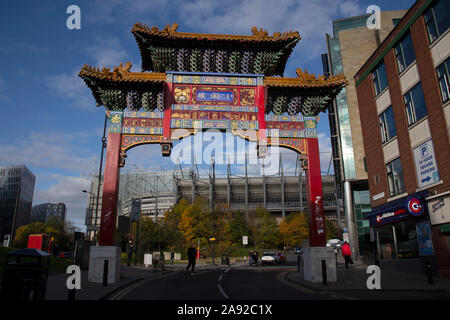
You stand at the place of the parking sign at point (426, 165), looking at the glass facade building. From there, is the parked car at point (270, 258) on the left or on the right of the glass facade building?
left

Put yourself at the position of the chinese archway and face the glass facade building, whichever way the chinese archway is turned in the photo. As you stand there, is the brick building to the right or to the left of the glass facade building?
right

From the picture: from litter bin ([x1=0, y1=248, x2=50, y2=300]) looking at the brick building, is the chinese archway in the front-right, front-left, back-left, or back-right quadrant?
front-left

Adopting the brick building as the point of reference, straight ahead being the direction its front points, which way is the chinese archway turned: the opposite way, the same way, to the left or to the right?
to the left

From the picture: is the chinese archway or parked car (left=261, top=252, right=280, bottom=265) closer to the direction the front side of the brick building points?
the chinese archway

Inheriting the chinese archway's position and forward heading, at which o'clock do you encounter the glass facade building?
The glass facade building is roughly at 7 o'clock from the chinese archway.

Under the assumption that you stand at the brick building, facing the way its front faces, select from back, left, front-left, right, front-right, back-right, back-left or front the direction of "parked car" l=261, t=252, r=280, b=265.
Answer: right

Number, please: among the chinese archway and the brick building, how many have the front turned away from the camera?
0

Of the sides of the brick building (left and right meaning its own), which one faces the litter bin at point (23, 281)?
front

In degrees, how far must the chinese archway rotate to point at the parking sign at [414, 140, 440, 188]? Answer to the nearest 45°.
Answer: approximately 90° to its left

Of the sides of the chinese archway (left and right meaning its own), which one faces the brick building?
left

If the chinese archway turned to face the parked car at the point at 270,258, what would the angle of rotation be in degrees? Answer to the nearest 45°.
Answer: approximately 180°

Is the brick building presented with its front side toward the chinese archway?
yes

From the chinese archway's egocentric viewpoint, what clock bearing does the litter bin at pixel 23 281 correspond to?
The litter bin is roughly at 1 o'clock from the chinese archway.

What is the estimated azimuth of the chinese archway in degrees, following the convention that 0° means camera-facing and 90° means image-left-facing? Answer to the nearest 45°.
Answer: approximately 0°

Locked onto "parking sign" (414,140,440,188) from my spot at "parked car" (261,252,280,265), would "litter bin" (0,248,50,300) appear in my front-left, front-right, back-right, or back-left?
front-right
